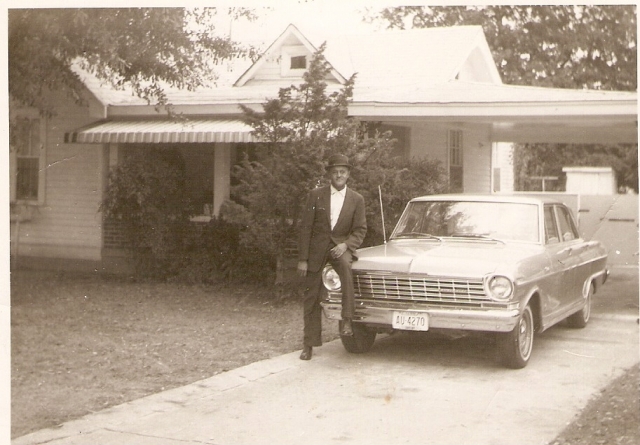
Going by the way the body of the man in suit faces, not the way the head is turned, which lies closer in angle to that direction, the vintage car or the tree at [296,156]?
the vintage car

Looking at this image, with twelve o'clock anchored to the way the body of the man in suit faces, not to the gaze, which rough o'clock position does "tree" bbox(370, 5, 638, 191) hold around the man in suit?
The tree is roughly at 7 o'clock from the man in suit.

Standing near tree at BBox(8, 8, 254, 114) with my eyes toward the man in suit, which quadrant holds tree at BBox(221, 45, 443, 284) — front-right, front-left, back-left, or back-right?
front-left

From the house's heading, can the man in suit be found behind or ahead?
ahead

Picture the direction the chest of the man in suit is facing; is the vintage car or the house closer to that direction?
the vintage car

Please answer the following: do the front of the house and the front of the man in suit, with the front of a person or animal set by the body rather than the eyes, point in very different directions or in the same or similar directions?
same or similar directions

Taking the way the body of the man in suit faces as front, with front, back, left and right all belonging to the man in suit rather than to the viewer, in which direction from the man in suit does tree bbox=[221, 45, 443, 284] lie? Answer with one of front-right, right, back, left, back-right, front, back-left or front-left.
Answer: back

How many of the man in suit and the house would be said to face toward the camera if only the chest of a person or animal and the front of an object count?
2

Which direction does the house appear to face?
toward the camera

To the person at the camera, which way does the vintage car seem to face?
facing the viewer and to the left of the viewer

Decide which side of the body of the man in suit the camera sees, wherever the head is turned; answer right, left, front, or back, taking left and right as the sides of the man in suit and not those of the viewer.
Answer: front

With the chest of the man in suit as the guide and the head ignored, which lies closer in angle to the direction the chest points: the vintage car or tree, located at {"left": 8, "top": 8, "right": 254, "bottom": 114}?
the vintage car

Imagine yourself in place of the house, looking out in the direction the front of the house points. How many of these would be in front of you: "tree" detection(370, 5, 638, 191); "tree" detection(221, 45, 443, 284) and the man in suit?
2

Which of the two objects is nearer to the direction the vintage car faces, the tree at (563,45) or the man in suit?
the man in suit

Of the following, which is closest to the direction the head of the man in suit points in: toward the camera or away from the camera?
toward the camera
